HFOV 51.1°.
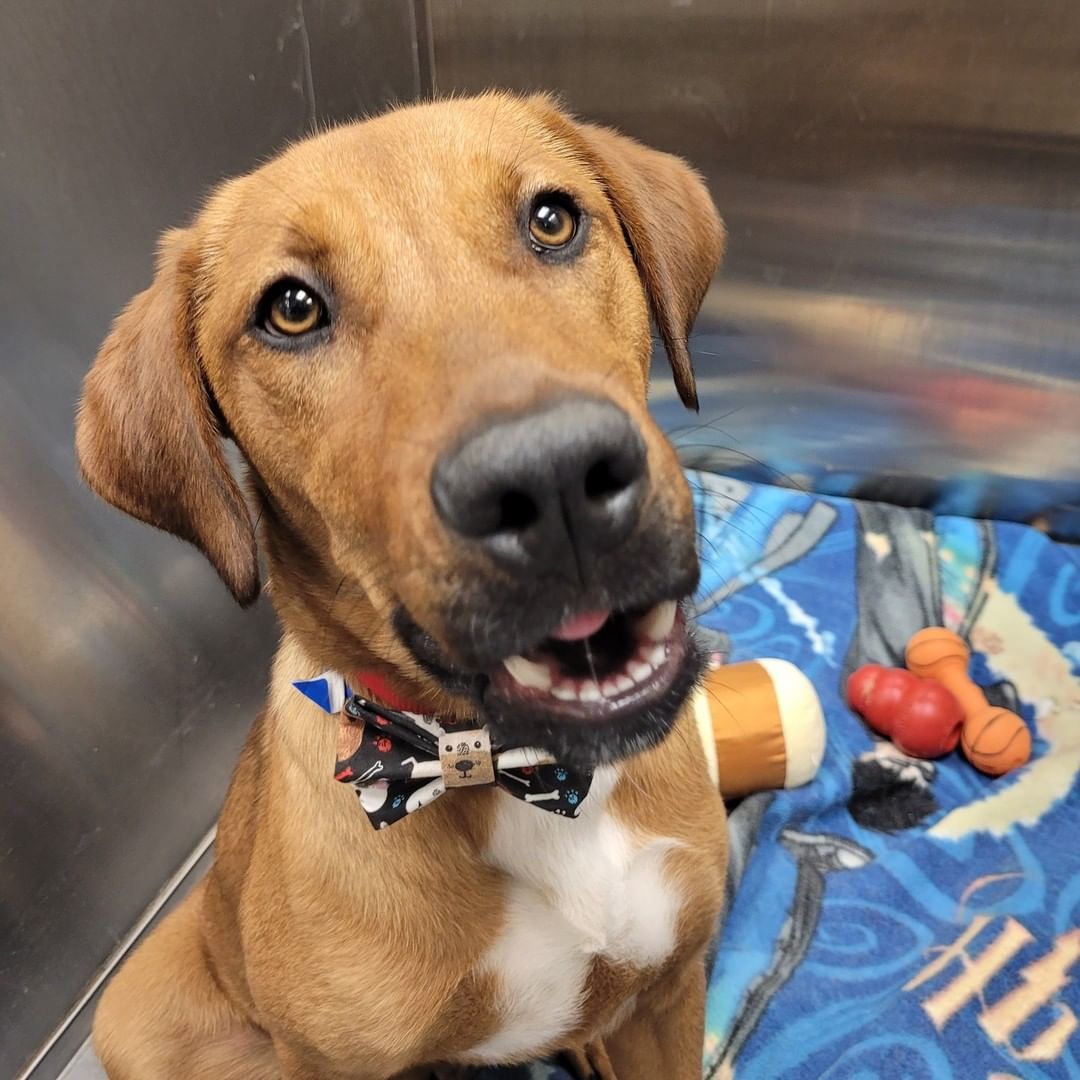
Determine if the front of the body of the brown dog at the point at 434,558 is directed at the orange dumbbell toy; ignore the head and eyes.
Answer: no

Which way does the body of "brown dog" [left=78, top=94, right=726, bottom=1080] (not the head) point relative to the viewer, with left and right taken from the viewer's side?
facing the viewer and to the right of the viewer
